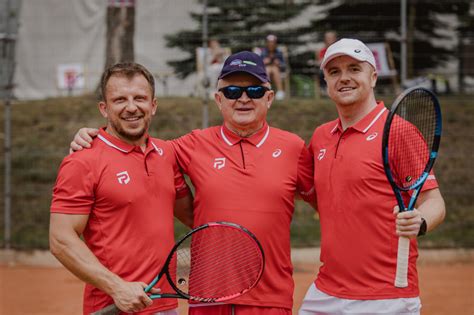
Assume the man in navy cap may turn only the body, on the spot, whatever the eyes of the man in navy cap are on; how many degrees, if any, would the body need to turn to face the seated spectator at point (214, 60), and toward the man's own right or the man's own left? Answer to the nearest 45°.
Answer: approximately 180°

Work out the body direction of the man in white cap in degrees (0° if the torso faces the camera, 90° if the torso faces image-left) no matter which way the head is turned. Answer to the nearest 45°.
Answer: approximately 45°

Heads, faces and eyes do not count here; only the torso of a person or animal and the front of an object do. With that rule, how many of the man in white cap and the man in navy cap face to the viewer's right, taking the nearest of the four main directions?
0

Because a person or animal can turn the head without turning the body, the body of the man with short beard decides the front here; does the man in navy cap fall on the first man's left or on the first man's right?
on the first man's left

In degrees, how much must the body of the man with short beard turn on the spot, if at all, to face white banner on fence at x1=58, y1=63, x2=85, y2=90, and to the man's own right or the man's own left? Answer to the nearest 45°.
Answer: approximately 135° to the man's own left

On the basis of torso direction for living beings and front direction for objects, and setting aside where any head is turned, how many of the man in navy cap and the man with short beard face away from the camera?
0

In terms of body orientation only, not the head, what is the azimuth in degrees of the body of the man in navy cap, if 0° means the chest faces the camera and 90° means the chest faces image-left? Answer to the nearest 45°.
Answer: approximately 0°

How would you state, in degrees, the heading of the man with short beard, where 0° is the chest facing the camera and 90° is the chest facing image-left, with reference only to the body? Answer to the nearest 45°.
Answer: approximately 315°

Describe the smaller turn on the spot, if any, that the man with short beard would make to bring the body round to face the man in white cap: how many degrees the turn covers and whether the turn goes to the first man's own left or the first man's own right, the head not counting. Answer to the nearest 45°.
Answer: approximately 45° to the first man's own left

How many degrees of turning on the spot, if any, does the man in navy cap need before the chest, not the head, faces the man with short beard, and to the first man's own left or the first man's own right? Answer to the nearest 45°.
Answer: approximately 45° to the first man's own right

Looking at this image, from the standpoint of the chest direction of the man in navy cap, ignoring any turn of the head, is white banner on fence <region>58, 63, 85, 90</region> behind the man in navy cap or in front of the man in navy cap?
behind

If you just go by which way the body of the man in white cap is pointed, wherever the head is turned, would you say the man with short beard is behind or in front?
in front
